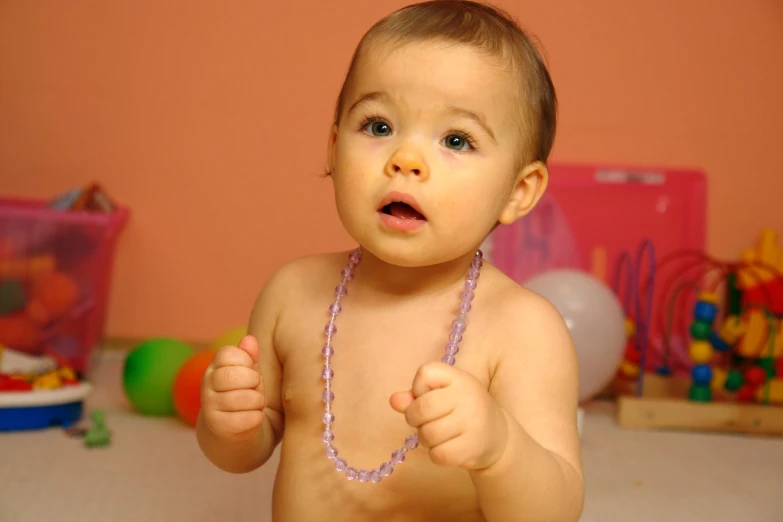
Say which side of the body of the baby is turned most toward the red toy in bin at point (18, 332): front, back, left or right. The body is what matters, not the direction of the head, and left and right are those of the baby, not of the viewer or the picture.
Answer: right

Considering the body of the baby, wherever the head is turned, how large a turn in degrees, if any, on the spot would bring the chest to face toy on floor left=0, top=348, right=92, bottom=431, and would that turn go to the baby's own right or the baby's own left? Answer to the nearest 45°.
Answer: approximately 90° to the baby's own right

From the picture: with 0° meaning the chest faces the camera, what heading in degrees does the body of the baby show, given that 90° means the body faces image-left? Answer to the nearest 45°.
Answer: approximately 45°

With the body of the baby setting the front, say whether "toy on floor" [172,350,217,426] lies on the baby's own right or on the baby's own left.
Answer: on the baby's own right

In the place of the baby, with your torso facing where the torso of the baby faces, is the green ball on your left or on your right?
on your right

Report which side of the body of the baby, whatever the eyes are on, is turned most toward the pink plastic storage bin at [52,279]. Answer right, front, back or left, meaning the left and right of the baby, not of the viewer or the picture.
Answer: right

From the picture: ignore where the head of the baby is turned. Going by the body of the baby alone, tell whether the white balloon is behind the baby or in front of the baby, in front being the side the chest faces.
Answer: behind

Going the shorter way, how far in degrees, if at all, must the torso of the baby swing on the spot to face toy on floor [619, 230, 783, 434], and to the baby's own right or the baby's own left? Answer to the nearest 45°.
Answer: approximately 180°

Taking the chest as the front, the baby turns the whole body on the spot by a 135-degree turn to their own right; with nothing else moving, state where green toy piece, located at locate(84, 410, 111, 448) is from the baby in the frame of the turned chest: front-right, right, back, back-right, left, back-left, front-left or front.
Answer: front-left
